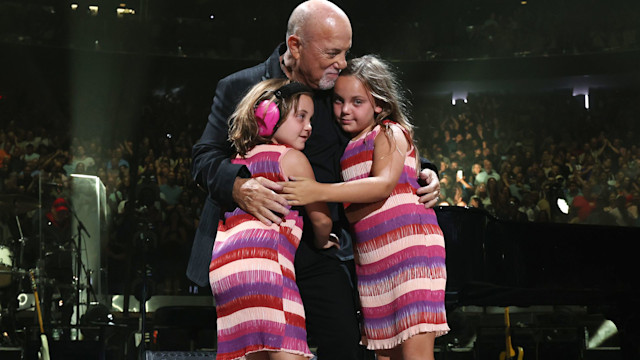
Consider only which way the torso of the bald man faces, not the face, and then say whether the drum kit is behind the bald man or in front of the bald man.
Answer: behind

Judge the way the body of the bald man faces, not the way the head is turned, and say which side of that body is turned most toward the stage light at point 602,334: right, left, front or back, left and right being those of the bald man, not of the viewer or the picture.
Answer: left

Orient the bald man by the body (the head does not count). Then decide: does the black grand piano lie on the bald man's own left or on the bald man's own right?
on the bald man's own left

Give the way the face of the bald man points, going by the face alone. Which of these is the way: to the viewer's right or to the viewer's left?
to the viewer's right

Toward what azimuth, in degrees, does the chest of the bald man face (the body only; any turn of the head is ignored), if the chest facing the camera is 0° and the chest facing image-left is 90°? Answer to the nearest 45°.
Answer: approximately 315°
